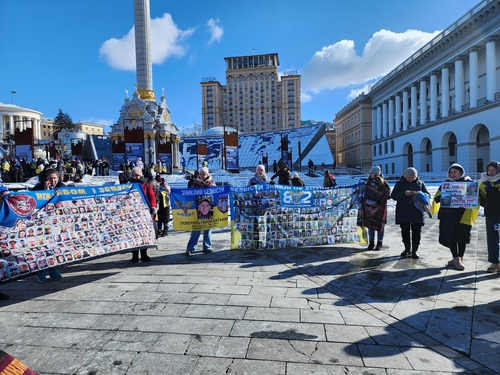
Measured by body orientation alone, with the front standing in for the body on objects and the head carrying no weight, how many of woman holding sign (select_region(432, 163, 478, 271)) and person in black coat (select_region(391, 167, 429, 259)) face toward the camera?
2

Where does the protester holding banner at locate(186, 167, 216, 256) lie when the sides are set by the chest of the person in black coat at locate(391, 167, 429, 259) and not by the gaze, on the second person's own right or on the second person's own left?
on the second person's own right

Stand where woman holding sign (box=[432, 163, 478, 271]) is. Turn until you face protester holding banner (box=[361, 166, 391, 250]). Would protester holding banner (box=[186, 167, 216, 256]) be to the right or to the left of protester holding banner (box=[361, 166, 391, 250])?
left

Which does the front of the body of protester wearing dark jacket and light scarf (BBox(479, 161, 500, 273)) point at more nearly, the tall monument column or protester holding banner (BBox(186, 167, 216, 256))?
the protester holding banner

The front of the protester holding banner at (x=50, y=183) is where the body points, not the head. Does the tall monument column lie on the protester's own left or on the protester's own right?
on the protester's own left

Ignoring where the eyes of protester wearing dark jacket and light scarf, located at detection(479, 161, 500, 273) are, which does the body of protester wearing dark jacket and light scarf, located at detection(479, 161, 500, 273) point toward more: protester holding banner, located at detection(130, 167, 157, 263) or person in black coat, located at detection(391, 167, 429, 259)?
the protester holding banner

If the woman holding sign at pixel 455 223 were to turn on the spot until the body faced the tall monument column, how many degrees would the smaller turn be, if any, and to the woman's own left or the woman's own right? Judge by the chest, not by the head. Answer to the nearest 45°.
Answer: approximately 135° to the woman's own right

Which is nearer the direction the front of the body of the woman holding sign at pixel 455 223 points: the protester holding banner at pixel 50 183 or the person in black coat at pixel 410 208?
the protester holding banner
